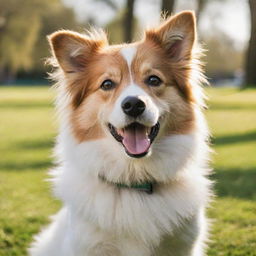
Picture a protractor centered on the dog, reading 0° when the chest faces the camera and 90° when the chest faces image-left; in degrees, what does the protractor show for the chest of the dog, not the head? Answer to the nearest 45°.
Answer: approximately 0°
